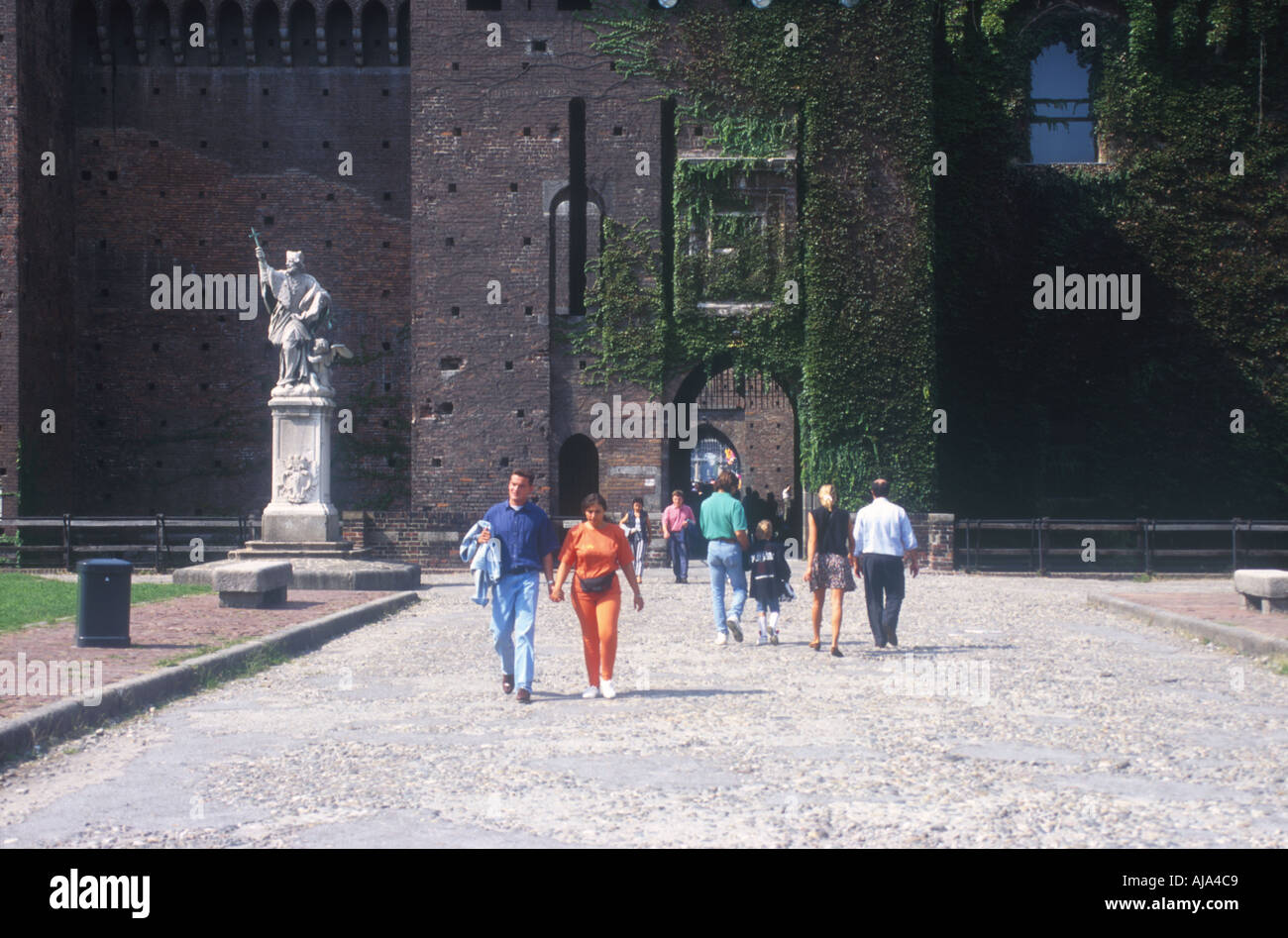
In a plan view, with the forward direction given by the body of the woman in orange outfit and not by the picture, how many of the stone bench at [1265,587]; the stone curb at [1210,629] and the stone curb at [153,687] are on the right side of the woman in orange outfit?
1

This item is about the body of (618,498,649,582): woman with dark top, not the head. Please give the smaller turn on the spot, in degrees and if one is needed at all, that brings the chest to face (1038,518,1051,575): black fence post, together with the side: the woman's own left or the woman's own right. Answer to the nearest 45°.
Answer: approximately 90° to the woman's own left

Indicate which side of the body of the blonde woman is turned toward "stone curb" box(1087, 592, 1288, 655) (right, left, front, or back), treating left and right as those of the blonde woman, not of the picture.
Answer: right

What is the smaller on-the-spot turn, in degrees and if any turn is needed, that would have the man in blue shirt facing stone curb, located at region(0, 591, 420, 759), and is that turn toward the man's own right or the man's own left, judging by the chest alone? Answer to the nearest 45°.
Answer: approximately 90° to the man's own right

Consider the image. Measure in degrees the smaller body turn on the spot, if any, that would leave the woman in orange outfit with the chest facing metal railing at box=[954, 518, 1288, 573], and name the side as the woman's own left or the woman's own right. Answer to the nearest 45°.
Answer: approximately 135° to the woman's own left

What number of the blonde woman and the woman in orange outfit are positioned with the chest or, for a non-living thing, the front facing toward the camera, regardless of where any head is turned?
1

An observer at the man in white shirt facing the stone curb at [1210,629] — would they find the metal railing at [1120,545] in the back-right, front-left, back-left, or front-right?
front-left

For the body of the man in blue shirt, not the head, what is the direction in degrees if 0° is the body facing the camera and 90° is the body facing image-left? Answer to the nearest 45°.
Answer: approximately 0°

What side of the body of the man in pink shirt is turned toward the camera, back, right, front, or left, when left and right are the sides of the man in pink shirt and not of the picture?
front

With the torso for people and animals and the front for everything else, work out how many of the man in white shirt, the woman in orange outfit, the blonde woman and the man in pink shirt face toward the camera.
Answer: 2

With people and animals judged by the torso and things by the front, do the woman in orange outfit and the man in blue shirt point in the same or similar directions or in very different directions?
same or similar directions

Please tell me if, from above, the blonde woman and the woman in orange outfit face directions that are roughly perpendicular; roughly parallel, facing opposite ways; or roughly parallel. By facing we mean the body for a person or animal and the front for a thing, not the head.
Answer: roughly parallel, facing opposite ways

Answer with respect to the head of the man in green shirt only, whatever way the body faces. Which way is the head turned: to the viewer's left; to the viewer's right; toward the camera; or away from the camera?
away from the camera

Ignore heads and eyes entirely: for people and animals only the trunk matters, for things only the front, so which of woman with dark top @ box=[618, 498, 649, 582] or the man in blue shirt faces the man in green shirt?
the woman with dark top

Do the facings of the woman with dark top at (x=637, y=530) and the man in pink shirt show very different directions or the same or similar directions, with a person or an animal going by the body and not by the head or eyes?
same or similar directions

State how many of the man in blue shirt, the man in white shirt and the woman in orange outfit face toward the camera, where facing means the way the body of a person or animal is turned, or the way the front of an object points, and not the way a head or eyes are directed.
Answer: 2

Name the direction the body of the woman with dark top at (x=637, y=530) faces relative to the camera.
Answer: toward the camera
